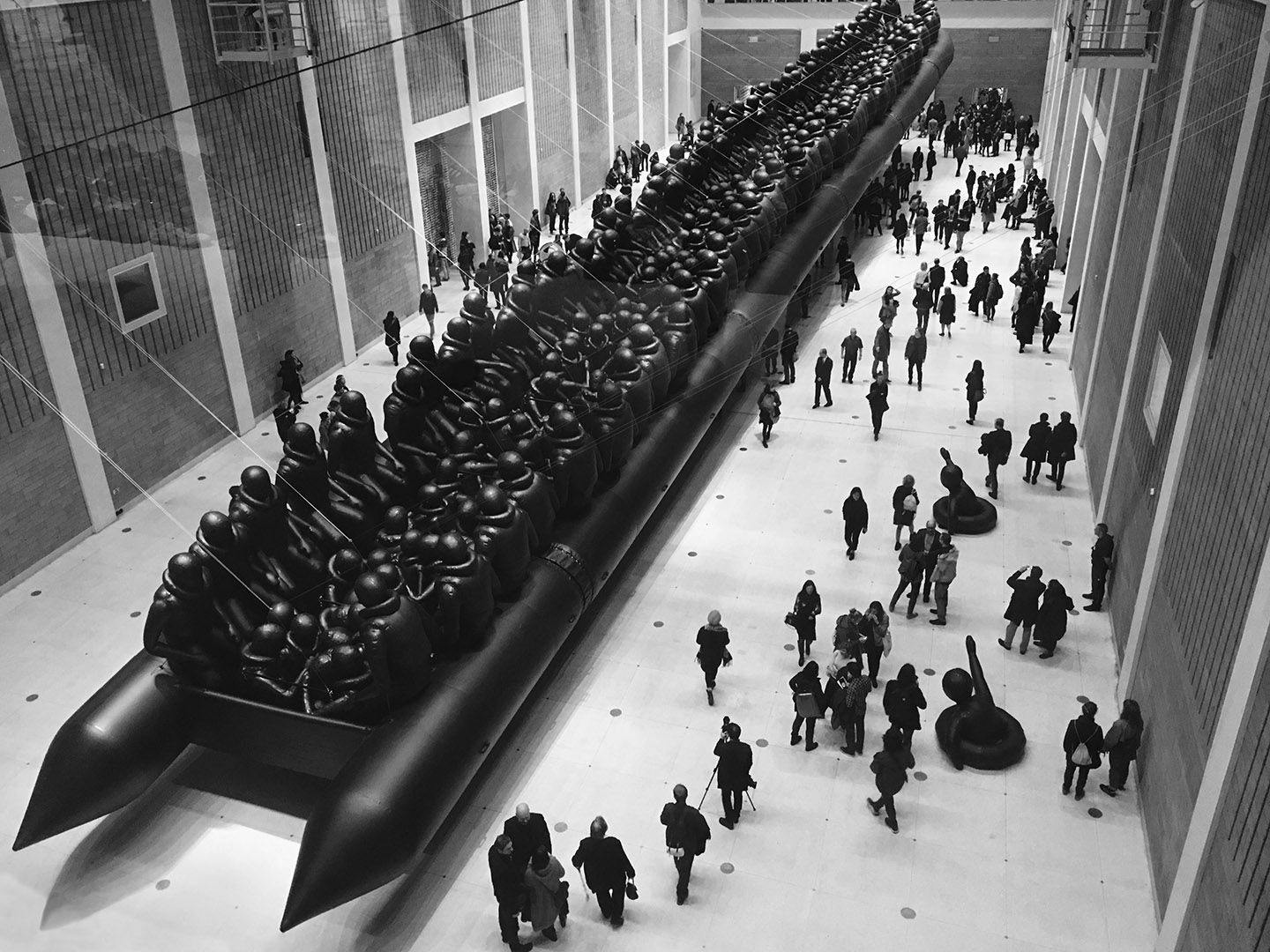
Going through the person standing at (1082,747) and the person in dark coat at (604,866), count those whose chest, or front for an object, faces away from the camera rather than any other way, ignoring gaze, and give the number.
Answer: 2

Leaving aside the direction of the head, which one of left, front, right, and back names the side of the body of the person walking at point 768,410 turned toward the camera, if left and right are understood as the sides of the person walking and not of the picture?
front

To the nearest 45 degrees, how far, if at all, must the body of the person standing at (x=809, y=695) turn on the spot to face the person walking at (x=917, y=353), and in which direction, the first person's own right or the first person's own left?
approximately 45° to the first person's own left

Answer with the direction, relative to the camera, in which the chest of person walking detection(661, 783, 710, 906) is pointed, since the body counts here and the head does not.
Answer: away from the camera

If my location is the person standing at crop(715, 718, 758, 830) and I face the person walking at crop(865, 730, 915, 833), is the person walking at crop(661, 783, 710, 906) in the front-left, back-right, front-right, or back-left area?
back-right

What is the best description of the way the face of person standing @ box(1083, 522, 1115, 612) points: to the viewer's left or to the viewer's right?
to the viewer's left

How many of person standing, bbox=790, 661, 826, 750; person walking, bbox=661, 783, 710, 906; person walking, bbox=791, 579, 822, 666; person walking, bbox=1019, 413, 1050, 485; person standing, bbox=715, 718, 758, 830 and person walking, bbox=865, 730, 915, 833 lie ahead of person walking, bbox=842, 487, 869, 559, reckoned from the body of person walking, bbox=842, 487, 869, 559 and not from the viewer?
5

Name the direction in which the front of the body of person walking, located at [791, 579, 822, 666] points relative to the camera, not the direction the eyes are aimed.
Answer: toward the camera

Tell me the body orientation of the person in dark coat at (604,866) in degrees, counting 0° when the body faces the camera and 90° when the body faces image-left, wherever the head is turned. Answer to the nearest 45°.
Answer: approximately 180°

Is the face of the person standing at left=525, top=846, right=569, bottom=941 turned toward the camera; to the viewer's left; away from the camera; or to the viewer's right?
away from the camera
